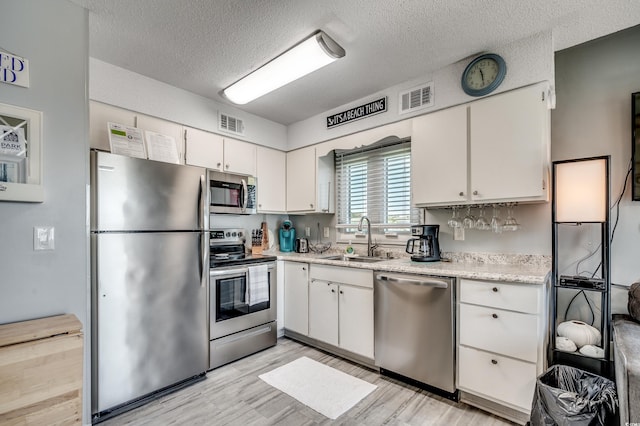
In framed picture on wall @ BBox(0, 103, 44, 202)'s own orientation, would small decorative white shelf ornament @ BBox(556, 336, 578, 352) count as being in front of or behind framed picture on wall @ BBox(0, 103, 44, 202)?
in front

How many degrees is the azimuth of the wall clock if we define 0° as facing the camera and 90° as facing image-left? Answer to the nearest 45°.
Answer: approximately 45°

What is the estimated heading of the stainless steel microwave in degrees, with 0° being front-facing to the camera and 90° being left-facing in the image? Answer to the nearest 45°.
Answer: approximately 315°

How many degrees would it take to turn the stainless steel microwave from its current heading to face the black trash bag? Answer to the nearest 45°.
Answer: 0° — it already faces it

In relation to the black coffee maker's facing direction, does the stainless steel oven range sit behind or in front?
in front

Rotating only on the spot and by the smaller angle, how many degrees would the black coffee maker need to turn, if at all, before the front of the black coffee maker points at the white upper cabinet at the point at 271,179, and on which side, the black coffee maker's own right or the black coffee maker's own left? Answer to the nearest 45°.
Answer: approximately 45° to the black coffee maker's own right

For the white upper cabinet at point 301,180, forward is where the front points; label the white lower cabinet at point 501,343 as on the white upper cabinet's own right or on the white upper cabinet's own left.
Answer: on the white upper cabinet's own left

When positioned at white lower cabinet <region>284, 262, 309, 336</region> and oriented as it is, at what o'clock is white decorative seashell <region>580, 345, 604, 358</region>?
The white decorative seashell is roughly at 9 o'clock from the white lower cabinet.
